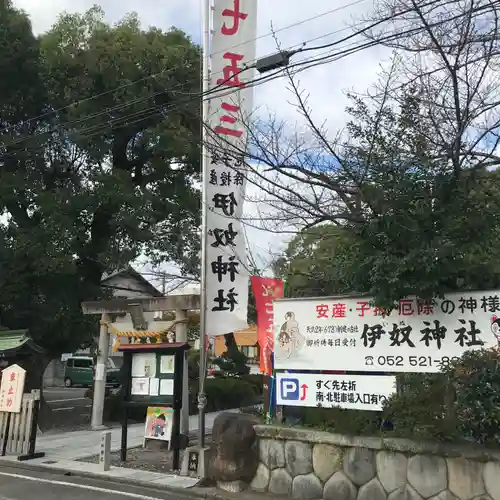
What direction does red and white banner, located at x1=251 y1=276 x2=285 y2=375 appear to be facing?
toward the camera

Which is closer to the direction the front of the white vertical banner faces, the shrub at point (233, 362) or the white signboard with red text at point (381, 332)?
the shrub

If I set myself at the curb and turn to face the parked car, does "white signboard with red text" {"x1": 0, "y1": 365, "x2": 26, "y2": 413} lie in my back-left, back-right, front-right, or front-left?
front-left
